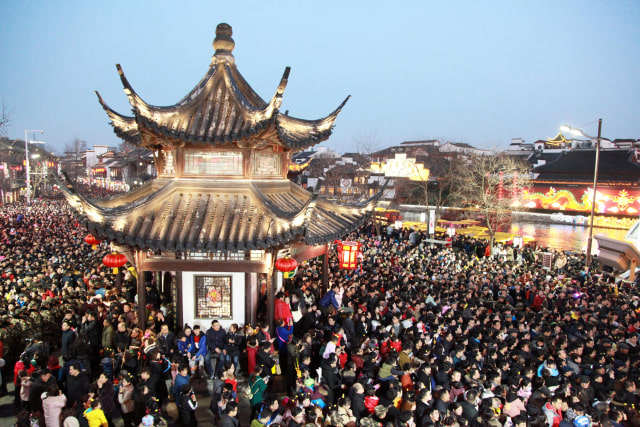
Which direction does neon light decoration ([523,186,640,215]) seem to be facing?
toward the camera

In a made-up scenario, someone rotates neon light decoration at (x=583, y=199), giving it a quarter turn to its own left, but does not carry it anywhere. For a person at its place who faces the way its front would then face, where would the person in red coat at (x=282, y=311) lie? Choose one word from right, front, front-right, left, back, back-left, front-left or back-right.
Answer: right

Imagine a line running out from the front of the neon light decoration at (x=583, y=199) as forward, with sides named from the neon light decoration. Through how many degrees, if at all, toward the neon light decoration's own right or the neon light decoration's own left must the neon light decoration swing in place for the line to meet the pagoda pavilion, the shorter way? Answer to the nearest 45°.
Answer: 0° — it already faces it

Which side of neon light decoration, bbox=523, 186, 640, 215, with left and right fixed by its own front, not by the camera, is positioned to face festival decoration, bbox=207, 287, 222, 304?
front
